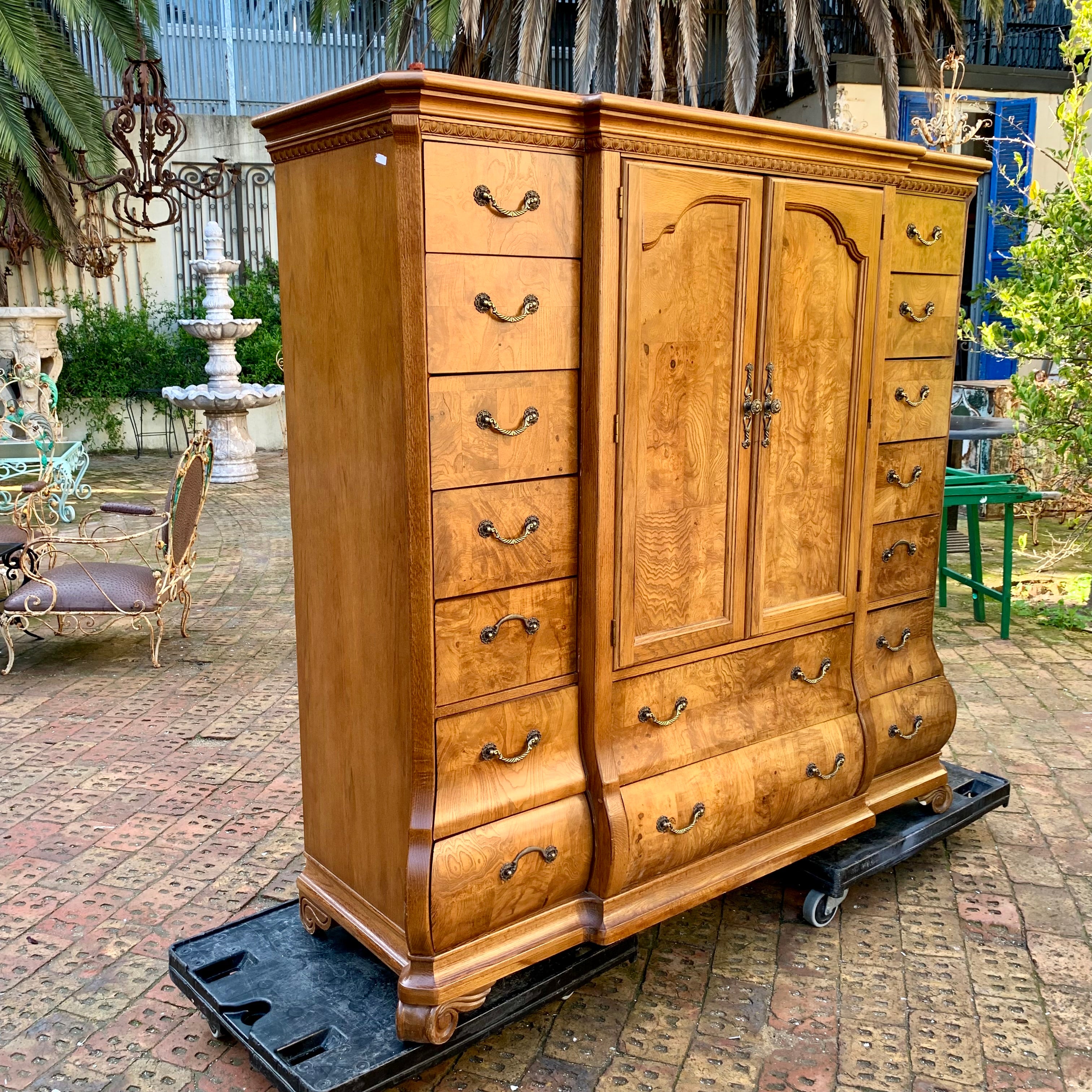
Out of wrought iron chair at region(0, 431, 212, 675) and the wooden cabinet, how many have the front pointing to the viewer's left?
1

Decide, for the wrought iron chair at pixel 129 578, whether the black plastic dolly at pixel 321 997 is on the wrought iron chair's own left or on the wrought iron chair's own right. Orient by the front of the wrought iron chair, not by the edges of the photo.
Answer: on the wrought iron chair's own left

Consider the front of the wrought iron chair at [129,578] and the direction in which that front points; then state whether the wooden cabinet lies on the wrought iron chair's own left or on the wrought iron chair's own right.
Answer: on the wrought iron chair's own left

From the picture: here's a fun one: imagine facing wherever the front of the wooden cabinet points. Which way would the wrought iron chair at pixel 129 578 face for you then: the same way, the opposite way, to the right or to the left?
to the right

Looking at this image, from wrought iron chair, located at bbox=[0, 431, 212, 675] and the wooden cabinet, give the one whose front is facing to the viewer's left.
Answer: the wrought iron chair

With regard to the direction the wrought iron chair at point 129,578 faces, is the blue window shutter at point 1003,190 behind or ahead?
behind

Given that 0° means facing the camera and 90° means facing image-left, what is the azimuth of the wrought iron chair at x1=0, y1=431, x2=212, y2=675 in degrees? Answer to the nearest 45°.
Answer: approximately 90°

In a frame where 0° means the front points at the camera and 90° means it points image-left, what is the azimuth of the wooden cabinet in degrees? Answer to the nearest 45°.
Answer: approximately 315°

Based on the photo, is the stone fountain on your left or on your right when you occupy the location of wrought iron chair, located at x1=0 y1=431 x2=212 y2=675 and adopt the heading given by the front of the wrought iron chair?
on your right

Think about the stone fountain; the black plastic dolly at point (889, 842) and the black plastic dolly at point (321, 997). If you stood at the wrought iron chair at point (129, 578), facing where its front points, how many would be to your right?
1
